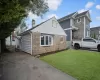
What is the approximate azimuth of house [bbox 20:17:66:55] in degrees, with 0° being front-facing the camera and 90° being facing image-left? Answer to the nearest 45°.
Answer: approximately 315°

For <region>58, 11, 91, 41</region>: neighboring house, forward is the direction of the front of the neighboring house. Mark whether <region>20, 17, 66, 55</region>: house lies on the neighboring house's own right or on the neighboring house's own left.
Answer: on the neighboring house's own right

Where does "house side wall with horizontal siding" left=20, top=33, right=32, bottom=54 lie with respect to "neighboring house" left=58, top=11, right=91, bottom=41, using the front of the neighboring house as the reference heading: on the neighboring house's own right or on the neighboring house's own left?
on the neighboring house's own right

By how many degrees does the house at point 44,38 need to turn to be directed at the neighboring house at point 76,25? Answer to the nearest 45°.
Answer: approximately 90° to its left

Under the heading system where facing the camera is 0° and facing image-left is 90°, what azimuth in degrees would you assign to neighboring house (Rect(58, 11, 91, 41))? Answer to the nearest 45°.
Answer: approximately 315°

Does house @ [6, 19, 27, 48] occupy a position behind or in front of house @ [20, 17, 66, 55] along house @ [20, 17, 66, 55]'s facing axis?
behind
